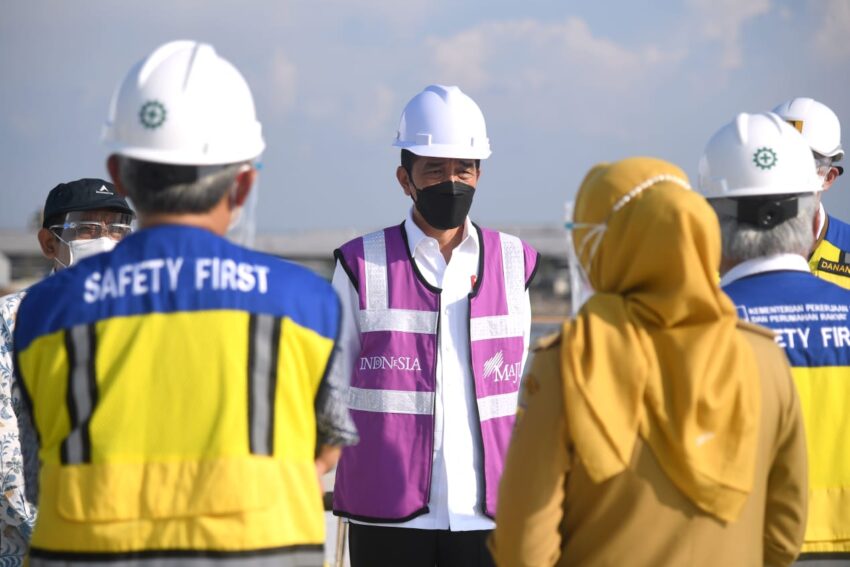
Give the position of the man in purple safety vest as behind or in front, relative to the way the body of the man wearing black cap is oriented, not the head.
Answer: in front

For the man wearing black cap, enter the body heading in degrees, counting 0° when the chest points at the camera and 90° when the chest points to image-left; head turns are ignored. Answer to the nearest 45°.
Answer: approximately 315°

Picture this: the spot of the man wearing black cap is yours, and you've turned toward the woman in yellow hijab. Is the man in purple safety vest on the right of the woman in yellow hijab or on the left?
left

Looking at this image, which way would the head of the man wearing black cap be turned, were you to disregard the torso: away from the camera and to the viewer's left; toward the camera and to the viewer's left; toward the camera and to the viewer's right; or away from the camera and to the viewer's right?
toward the camera and to the viewer's right

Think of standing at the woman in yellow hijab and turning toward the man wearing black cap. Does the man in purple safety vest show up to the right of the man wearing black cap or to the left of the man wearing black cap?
right

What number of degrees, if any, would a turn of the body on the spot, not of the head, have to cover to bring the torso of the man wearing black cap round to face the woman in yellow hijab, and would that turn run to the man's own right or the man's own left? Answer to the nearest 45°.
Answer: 0° — they already face them

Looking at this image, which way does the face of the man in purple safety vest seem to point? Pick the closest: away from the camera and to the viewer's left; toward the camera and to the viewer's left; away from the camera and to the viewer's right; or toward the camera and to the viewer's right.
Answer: toward the camera and to the viewer's right
